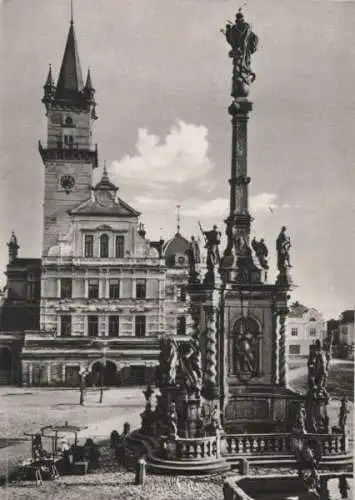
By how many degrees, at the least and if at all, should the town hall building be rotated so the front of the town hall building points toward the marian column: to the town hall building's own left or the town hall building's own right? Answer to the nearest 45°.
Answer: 0° — it already faces it

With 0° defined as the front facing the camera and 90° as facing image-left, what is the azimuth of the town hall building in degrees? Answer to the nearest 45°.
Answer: approximately 0°

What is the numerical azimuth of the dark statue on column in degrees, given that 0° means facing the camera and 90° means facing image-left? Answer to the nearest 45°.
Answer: approximately 0°

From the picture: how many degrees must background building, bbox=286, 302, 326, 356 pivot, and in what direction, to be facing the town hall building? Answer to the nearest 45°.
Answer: approximately 45° to its right

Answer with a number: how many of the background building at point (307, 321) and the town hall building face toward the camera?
2
